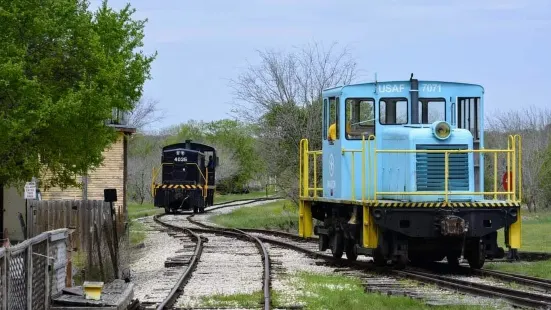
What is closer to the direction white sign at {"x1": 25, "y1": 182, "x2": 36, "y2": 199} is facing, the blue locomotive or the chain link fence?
the chain link fence

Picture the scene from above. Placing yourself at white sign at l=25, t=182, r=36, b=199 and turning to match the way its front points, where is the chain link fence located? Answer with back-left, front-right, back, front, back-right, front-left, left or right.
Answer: front

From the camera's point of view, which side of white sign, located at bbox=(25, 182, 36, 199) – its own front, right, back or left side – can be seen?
front

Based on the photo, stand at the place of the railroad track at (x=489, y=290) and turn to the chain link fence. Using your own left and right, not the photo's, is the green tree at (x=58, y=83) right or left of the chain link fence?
right

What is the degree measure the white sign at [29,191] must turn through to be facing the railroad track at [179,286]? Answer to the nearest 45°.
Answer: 0° — it already faces it

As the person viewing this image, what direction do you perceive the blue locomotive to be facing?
facing the viewer and to the right of the viewer

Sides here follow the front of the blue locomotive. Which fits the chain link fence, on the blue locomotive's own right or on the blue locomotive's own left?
on the blue locomotive's own right

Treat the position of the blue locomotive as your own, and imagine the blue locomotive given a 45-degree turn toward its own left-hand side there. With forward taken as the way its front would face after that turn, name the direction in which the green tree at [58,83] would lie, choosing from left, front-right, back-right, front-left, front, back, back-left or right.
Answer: back

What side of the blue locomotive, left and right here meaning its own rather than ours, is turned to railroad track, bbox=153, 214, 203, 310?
right

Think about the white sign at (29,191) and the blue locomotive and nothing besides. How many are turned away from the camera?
0

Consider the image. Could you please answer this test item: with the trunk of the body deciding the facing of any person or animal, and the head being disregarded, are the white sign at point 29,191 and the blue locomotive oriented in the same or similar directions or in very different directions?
same or similar directions
